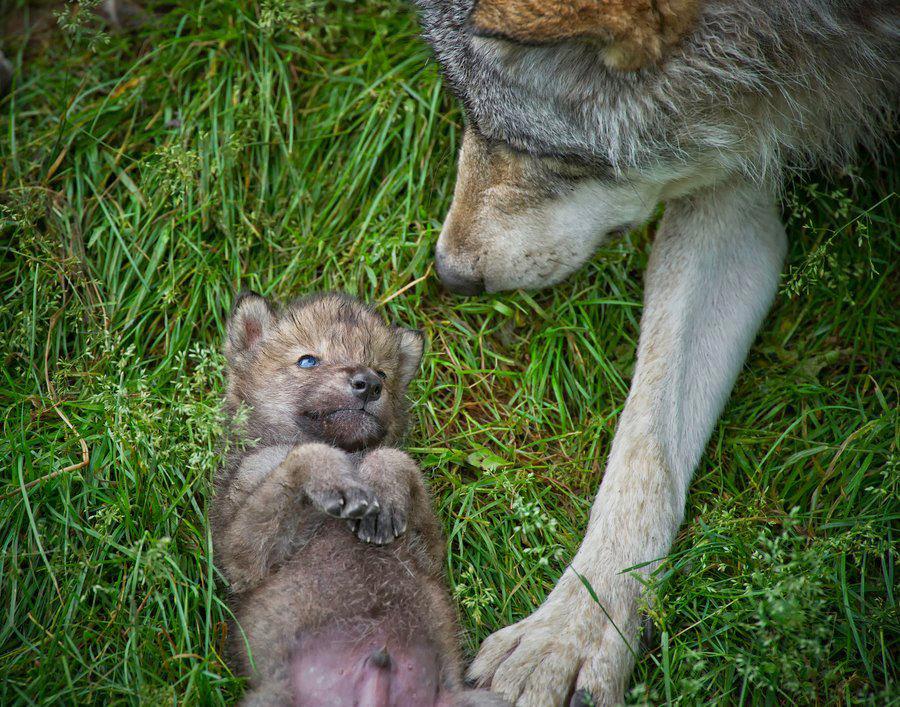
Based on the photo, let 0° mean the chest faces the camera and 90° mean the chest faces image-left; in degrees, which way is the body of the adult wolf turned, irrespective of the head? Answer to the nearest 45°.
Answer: approximately 45°

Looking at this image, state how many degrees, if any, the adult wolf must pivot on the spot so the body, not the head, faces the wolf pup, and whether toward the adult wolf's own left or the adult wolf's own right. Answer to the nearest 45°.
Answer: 0° — it already faces it
